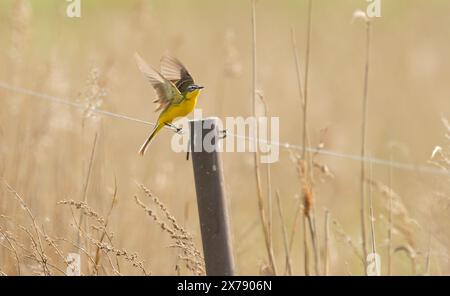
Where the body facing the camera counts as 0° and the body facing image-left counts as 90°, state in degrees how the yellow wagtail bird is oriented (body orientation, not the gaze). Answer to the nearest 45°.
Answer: approximately 270°
